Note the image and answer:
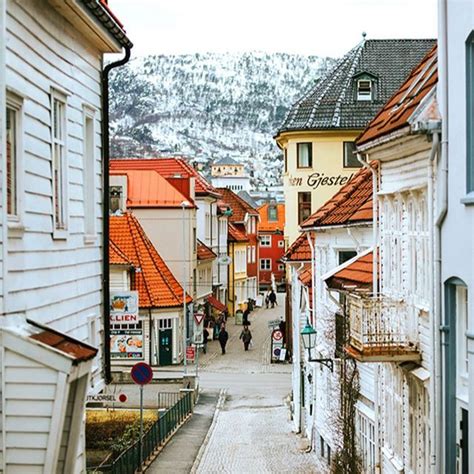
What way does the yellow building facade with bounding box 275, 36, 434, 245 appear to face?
toward the camera

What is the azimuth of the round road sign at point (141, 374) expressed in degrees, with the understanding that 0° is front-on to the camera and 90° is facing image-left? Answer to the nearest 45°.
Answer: approximately 0°

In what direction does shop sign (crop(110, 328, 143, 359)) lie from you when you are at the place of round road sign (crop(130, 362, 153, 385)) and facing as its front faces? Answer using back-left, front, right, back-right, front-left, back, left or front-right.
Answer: back

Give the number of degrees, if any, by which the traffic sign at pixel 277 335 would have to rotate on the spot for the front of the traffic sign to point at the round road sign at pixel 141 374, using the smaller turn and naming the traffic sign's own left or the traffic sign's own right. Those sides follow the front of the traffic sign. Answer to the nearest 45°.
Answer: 0° — it already faces it

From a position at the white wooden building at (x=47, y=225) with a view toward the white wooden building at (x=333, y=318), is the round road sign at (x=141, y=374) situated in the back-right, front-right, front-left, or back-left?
front-left

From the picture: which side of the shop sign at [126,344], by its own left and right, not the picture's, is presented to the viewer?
front

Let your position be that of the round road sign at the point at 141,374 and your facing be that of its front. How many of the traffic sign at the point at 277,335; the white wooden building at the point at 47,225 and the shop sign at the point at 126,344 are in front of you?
1

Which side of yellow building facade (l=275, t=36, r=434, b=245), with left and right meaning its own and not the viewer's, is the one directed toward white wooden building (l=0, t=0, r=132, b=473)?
front

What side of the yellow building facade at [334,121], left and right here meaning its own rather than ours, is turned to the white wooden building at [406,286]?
front

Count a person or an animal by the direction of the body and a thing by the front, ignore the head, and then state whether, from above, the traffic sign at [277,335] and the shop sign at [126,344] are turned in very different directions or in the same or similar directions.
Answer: same or similar directions

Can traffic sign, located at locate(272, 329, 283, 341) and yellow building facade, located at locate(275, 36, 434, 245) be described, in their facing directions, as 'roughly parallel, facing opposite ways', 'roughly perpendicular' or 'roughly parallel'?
roughly parallel

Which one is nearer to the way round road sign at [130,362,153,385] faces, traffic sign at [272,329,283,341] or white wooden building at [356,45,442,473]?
the white wooden building

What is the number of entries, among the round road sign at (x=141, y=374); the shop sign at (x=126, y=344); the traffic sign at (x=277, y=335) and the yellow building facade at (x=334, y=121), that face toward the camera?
4

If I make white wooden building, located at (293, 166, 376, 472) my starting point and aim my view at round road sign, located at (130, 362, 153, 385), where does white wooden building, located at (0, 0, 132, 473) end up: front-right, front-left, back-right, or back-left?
front-left

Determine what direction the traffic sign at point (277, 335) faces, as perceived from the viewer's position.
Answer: facing the viewer

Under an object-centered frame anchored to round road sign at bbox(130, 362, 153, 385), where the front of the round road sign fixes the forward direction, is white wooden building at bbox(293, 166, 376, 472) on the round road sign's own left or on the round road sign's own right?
on the round road sign's own left
